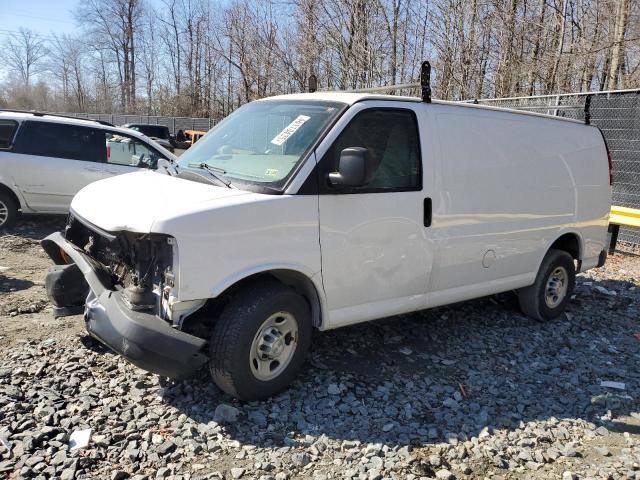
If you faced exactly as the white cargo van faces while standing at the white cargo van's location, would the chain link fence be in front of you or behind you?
behind

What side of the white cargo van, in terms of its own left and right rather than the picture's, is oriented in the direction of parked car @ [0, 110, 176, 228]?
right

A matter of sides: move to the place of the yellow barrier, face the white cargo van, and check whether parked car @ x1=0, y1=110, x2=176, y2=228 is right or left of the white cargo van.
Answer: right

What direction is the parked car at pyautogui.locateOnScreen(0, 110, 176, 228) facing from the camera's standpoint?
to the viewer's right

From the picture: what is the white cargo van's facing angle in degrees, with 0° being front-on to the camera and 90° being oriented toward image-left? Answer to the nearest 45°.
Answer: approximately 45°

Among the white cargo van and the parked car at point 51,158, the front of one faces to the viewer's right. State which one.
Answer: the parked car

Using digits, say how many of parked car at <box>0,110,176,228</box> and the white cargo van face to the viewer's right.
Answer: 1

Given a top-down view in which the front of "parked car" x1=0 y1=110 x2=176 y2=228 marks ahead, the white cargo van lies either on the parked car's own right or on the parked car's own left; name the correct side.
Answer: on the parked car's own right

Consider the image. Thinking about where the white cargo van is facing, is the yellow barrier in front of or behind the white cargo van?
behind

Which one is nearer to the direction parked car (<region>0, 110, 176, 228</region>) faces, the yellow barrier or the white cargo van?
the yellow barrier

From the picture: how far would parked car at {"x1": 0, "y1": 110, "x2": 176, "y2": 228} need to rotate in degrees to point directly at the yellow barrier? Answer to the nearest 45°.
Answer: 0° — it already faces it
